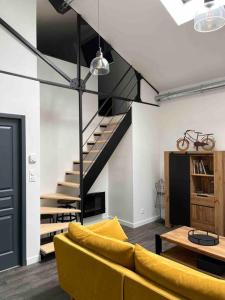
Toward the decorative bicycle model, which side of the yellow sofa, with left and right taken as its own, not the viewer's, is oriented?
front

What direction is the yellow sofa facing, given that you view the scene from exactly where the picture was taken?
facing away from the viewer and to the right of the viewer

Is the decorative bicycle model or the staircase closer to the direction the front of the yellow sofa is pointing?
the decorative bicycle model

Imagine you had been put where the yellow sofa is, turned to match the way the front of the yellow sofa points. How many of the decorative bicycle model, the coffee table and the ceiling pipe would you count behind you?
0

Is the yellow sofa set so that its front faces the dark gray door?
no

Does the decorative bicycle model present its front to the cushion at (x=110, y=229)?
no

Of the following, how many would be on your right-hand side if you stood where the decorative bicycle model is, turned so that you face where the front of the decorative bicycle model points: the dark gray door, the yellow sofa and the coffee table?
0

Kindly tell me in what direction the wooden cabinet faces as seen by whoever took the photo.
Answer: facing the viewer and to the left of the viewer

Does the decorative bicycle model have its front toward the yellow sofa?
no

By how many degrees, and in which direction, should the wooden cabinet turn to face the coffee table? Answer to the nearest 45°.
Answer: approximately 45° to its left

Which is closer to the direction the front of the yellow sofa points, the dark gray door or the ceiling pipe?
the ceiling pipe

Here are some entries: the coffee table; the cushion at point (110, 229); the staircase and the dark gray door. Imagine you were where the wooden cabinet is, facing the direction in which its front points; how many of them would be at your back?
0

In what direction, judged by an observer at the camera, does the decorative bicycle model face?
facing to the left of the viewer

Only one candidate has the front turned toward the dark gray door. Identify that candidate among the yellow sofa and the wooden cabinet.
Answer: the wooden cabinet

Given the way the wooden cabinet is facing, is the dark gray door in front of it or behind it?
in front

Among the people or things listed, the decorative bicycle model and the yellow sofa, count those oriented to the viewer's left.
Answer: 1
